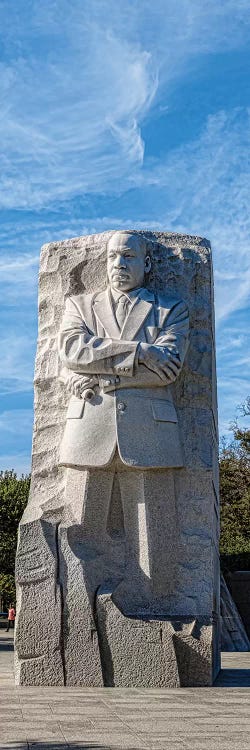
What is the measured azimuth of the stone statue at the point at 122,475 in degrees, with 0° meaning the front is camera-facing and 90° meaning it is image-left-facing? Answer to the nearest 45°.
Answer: approximately 0°

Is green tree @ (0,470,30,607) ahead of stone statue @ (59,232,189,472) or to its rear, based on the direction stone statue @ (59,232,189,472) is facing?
to the rear

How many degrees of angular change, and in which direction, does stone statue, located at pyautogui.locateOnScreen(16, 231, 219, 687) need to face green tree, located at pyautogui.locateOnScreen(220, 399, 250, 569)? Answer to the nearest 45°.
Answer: approximately 180°

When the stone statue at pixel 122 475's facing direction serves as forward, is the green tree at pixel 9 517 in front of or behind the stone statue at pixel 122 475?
behind

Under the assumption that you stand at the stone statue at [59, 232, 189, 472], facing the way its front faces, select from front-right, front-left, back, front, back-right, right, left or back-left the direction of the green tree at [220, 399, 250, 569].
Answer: back
